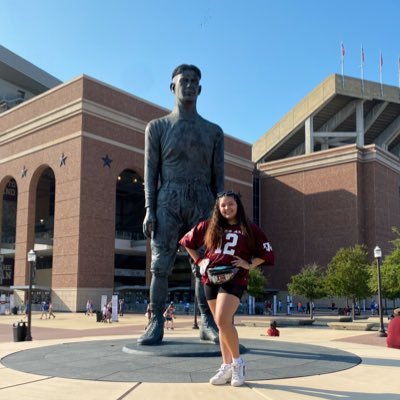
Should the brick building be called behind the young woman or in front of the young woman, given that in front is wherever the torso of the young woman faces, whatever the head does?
behind

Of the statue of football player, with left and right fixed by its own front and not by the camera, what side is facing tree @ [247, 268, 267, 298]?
back

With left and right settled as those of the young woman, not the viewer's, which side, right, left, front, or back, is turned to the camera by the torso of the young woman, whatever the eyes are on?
front

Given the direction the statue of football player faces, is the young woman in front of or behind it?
in front

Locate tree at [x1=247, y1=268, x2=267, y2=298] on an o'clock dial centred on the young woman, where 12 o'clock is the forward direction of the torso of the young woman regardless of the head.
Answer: The tree is roughly at 6 o'clock from the young woman.

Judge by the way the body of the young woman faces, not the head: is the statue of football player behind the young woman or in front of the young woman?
behind

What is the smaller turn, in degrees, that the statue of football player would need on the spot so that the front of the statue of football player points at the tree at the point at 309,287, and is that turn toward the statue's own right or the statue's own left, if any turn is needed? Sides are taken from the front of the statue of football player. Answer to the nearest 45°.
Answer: approximately 180°

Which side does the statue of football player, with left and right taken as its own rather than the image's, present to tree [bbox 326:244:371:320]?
back

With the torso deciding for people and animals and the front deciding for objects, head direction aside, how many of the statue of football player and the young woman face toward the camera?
2
